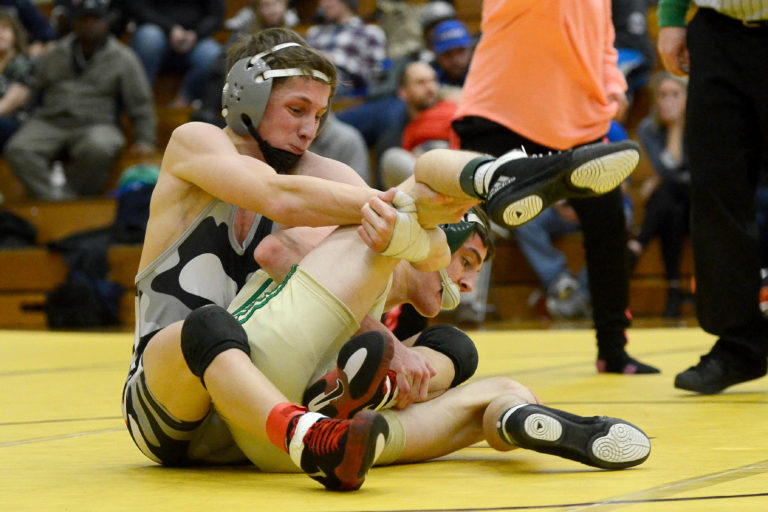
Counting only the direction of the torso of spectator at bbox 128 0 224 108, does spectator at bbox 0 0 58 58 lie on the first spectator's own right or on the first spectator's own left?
on the first spectator's own right

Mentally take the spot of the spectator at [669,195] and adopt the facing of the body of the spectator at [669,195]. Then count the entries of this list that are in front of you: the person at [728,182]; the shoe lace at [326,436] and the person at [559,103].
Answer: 3

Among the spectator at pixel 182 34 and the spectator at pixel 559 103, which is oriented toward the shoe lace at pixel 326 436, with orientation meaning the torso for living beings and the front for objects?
the spectator at pixel 182 34

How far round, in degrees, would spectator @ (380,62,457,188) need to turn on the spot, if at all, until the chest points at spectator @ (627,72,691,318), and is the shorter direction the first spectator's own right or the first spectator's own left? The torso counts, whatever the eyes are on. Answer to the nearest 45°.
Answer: approximately 45° to the first spectator's own left
